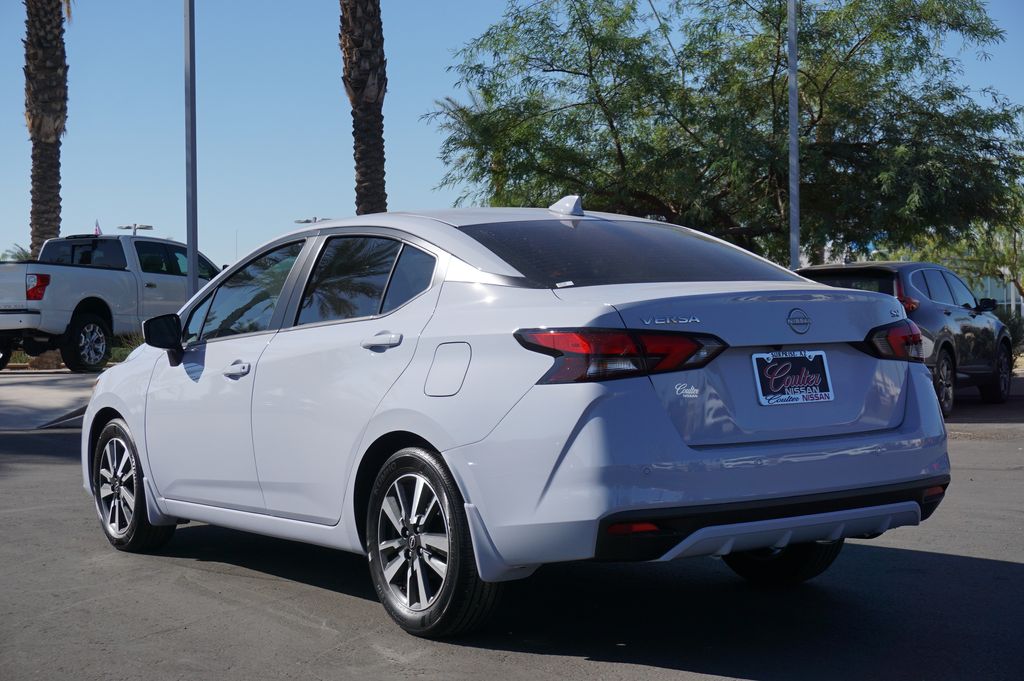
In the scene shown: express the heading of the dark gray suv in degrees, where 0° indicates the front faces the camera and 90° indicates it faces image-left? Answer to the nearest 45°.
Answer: approximately 225°

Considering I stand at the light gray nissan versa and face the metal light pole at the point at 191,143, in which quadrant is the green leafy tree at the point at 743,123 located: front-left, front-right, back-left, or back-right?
front-right

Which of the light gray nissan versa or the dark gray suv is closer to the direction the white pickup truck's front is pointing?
the dark gray suv

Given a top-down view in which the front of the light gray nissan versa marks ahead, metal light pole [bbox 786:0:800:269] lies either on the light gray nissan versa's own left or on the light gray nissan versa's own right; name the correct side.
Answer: on the light gray nissan versa's own right

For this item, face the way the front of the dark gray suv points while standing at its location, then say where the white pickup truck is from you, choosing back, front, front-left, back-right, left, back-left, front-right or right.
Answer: back-left

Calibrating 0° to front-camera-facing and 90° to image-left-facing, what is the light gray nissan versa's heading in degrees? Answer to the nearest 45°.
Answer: approximately 135°

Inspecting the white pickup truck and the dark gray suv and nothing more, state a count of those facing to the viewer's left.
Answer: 0

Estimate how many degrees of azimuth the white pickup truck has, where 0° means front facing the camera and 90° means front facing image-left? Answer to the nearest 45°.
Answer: approximately 225°

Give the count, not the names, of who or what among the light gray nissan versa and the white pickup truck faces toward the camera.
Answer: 0

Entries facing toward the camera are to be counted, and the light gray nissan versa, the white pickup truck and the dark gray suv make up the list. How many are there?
0

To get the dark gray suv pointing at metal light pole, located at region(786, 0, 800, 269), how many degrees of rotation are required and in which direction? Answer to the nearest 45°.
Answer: approximately 90° to its left

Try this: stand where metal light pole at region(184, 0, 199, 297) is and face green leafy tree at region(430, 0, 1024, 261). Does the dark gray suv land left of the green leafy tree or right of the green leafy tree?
right

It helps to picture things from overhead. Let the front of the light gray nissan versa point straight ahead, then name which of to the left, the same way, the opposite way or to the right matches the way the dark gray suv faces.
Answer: to the right

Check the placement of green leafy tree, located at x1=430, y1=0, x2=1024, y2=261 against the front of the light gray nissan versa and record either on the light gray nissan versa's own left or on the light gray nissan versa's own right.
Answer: on the light gray nissan versa's own right

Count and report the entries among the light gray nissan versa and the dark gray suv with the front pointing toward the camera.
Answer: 0
